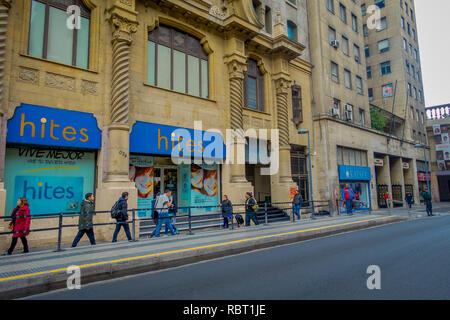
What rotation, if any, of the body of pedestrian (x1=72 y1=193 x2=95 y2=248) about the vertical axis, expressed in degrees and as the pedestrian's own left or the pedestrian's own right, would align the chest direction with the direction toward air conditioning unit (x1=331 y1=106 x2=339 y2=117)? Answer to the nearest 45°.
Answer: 0° — they already face it

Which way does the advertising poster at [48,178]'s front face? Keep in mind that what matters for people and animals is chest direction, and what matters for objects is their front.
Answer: toward the camera

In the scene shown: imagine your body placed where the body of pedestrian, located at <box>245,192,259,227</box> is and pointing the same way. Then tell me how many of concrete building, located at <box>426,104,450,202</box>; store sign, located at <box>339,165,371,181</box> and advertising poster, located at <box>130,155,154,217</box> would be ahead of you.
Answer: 1

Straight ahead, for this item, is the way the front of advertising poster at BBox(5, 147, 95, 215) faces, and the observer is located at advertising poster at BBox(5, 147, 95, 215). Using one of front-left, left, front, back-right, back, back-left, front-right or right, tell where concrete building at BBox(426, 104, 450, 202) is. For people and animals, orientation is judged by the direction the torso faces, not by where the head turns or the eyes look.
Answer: left

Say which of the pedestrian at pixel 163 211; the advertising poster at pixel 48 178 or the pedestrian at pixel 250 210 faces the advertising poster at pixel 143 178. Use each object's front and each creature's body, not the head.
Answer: the pedestrian at pixel 250 210

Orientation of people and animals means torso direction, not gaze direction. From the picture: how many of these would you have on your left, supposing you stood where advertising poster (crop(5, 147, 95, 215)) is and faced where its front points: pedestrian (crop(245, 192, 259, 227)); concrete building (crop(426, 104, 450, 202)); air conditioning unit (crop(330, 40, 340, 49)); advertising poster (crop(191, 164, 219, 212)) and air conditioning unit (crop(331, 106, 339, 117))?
5

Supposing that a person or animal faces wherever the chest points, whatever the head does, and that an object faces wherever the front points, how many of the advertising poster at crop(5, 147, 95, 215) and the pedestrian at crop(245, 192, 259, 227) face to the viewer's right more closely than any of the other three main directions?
0

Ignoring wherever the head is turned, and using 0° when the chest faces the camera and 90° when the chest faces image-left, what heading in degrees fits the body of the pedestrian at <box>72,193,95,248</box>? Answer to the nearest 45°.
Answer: approximately 270°

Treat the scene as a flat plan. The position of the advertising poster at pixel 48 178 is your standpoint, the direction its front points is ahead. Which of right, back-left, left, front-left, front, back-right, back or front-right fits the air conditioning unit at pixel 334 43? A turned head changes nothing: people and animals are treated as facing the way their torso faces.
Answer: left
